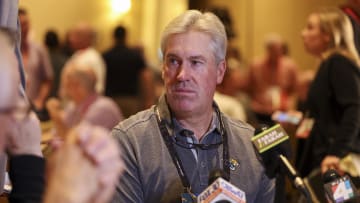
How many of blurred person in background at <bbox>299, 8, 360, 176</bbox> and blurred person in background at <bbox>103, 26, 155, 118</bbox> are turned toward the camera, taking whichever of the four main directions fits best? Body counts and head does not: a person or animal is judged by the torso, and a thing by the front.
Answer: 0

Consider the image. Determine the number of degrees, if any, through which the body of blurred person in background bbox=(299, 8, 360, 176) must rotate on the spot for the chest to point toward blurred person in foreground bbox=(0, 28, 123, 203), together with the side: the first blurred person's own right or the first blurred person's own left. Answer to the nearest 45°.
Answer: approximately 90° to the first blurred person's own left

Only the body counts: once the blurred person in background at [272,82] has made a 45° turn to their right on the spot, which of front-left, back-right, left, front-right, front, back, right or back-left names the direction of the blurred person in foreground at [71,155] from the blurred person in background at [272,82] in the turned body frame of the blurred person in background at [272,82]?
front-left

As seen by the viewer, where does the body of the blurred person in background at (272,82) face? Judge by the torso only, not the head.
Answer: toward the camera

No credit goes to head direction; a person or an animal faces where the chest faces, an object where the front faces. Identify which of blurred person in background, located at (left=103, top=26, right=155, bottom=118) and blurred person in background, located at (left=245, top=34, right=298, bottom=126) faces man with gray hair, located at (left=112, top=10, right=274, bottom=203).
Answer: blurred person in background, located at (left=245, top=34, right=298, bottom=126)

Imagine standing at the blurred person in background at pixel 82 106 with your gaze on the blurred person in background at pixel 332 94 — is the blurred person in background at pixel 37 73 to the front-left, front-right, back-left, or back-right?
back-left

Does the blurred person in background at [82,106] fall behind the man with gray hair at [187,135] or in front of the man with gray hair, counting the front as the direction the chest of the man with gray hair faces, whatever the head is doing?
behind

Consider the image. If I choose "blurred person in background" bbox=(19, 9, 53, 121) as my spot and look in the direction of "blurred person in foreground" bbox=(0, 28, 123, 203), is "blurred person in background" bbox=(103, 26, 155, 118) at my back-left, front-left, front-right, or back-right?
back-left

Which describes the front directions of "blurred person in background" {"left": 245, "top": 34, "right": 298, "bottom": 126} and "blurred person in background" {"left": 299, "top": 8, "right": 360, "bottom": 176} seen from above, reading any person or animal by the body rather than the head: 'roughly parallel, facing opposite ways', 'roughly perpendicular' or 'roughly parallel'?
roughly perpendicular

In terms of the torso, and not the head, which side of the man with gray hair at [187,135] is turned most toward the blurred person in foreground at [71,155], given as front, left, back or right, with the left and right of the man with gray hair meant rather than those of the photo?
front

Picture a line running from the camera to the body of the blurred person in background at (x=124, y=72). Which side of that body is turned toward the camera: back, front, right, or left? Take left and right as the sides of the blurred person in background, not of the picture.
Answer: back

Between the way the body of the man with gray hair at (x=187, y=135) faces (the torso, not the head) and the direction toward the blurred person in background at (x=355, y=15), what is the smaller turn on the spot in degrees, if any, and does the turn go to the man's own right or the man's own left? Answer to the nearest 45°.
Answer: approximately 135° to the man's own left

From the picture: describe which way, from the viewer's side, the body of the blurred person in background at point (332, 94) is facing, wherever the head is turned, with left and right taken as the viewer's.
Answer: facing to the left of the viewer

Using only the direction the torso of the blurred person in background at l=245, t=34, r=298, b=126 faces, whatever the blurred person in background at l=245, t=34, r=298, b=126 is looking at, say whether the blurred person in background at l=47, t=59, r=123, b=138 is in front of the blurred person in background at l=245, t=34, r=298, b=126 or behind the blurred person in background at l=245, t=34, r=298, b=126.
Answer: in front

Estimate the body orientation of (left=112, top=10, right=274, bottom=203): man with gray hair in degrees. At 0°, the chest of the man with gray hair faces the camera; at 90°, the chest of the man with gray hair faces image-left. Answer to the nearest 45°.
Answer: approximately 0°
